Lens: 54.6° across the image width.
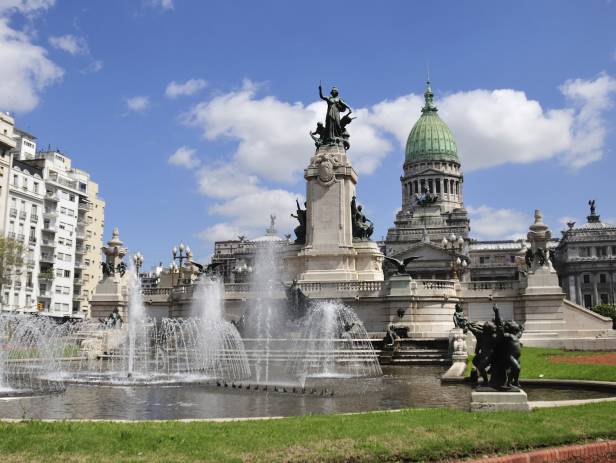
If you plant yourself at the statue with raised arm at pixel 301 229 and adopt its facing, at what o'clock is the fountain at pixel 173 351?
The fountain is roughly at 10 o'clock from the statue with raised arm.

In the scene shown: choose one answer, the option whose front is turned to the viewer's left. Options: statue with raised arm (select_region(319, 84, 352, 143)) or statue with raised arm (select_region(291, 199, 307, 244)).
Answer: statue with raised arm (select_region(291, 199, 307, 244))

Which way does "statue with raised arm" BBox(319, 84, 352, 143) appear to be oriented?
toward the camera

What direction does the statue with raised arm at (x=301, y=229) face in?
to the viewer's left

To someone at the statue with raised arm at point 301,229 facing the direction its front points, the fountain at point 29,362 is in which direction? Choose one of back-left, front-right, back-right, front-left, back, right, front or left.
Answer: front-left

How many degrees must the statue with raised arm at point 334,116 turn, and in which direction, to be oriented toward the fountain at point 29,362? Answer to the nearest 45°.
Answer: approximately 45° to its right

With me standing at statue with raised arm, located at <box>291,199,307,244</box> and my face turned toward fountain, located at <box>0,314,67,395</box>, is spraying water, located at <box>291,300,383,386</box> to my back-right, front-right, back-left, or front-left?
front-left

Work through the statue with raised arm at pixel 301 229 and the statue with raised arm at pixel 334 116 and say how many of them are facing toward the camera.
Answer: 1

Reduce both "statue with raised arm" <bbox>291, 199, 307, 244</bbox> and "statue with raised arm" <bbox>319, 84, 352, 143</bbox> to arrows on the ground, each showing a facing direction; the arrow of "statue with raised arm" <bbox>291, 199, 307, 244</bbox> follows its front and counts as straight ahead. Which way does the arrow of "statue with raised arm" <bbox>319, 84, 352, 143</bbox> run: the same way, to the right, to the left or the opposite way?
to the left
